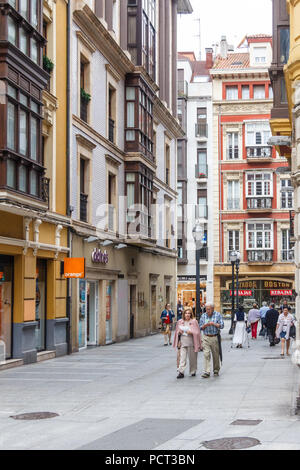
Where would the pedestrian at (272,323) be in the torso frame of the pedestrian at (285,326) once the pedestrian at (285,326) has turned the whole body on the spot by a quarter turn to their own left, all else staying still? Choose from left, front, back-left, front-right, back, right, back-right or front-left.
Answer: left

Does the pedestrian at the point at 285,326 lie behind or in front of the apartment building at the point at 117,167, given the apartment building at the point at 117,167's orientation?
in front

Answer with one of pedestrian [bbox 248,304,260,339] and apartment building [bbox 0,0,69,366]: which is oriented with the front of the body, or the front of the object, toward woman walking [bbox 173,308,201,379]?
the apartment building

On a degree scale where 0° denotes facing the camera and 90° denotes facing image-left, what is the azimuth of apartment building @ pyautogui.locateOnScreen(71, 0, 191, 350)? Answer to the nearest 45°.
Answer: approximately 315°

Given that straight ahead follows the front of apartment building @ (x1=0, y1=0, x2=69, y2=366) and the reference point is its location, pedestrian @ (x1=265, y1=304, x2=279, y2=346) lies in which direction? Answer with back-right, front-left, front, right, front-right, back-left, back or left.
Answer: left
